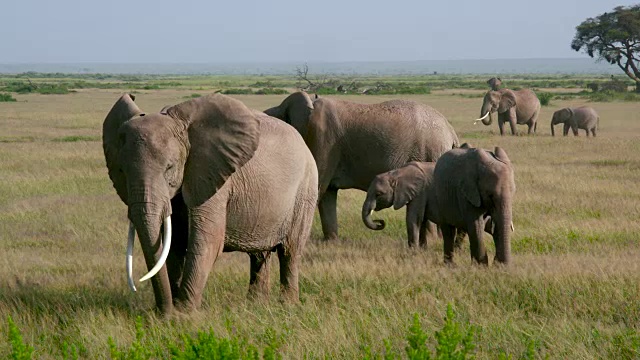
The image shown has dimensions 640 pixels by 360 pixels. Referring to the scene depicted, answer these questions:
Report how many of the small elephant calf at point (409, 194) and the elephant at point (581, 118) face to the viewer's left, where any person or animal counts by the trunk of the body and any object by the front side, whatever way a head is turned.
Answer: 2

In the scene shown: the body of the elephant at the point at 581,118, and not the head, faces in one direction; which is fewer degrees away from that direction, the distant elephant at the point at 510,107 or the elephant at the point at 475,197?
the distant elephant

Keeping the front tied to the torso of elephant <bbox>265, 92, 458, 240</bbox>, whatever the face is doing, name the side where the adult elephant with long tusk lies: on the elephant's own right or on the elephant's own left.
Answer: on the elephant's own left

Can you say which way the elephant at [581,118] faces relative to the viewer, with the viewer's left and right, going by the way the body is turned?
facing to the left of the viewer

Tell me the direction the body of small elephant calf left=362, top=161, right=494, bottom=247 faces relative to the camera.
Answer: to the viewer's left

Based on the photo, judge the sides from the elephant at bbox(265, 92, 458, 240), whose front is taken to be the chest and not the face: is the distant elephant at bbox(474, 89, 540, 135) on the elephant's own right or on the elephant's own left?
on the elephant's own right

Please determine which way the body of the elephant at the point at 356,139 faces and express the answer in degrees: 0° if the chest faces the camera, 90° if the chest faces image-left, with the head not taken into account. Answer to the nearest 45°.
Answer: approximately 90°

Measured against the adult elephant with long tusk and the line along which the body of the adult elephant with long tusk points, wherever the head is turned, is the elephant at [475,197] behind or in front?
behind

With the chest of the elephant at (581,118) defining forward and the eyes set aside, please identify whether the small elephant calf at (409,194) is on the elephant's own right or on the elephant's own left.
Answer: on the elephant's own left
